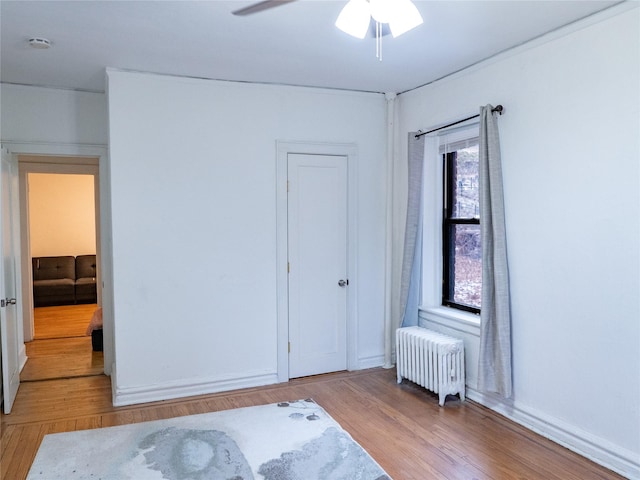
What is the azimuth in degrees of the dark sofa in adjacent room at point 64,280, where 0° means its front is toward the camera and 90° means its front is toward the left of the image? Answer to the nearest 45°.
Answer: approximately 0°

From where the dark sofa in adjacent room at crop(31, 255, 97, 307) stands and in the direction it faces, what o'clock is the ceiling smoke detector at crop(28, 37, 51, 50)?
The ceiling smoke detector is roughly at 12 o'clock from the dark sofa in adjacent room.

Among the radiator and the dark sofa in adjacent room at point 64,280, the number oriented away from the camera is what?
0

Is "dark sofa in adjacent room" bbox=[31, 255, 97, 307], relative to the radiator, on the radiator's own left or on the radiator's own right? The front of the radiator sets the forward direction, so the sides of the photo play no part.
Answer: on the radiator's own right

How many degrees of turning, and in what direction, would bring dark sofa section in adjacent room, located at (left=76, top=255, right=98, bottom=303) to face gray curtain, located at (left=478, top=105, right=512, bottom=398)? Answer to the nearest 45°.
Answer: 0° — it already faces it

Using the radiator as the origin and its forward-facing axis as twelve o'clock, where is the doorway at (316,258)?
The doorway is roughly at 2 o'clock from the radiator.

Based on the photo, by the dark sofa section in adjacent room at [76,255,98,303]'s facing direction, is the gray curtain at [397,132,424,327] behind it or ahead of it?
ahead

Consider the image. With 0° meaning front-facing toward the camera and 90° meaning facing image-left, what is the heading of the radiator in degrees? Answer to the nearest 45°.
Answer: approximately 45°

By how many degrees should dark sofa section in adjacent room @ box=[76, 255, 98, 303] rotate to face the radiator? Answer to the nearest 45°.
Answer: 0° — it already faces it

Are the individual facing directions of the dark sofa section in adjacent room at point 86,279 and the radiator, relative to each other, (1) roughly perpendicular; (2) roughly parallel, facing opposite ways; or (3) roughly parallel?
roughly perpendicular
